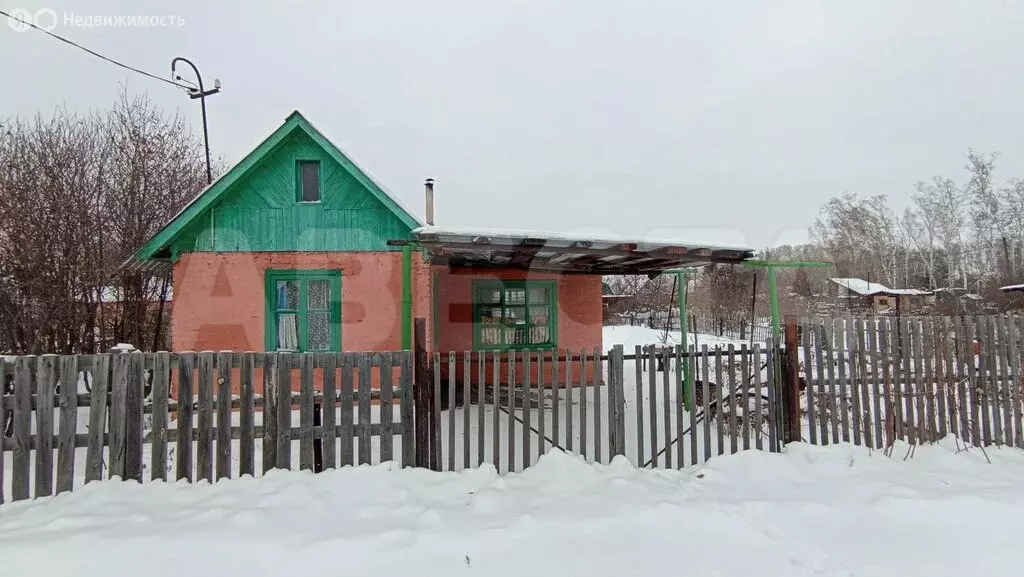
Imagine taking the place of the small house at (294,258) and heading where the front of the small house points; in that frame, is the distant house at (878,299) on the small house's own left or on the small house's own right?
on the small house's own left

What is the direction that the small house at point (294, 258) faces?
toward the camera

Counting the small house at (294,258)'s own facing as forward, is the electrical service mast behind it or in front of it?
behind

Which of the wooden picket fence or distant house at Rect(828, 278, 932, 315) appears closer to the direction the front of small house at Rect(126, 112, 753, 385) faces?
the wooden picket fence

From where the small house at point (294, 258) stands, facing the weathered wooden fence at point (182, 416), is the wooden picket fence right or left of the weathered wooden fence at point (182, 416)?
left

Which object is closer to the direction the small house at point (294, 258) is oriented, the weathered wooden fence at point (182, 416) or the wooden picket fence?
the weathered wooden fence

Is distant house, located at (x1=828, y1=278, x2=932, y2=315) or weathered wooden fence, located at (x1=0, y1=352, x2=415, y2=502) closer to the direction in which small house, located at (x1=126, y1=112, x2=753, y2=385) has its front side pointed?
the weathered wooden fence

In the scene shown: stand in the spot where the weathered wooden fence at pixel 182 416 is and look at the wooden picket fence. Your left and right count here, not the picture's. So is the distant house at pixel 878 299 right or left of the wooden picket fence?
left

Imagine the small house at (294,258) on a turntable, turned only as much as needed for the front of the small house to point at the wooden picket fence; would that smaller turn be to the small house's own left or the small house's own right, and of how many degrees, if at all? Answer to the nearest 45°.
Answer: approximately 45° to the small house's own left

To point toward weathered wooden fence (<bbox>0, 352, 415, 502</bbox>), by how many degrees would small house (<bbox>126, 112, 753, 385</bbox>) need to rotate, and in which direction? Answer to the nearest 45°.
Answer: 0° — it already faces it
